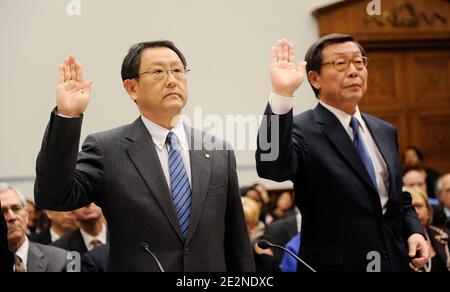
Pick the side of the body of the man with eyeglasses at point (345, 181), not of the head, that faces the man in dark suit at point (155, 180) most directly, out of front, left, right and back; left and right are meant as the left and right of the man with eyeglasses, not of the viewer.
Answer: right

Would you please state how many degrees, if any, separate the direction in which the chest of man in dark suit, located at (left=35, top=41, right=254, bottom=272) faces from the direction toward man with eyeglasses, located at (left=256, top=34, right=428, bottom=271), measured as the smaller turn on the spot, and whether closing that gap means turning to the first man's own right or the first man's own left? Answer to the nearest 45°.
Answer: approximately 45° to the first man's own left

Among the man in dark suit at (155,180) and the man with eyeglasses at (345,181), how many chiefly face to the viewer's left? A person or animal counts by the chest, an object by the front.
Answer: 0

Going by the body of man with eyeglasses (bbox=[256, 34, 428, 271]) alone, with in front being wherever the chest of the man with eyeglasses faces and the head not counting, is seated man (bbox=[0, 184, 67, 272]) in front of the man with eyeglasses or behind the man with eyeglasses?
behind

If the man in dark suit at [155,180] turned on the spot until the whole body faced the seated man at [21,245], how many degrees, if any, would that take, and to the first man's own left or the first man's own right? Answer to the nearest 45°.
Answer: approximately 180°

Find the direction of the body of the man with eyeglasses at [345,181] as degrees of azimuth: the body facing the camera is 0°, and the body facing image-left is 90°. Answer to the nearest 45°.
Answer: approximately 315°

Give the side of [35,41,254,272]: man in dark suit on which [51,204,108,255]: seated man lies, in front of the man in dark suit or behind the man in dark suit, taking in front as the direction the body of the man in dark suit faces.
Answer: behind

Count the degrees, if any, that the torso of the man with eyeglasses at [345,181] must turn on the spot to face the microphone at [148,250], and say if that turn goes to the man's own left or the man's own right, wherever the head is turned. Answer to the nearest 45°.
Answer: approximately 90° to the man's own right
